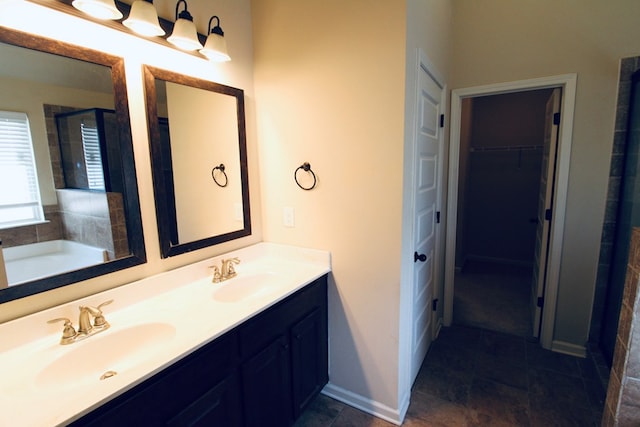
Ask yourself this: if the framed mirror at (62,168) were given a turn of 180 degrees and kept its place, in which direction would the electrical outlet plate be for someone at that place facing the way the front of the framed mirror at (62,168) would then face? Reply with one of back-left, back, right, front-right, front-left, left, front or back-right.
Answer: back-right

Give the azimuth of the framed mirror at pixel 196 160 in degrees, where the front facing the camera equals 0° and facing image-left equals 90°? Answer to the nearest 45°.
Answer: approximately 315°

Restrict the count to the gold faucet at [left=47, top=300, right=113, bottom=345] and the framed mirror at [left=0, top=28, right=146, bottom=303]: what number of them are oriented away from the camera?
0

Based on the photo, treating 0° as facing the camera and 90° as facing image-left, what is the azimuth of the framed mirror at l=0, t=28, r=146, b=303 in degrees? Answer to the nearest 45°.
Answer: approximately 315°

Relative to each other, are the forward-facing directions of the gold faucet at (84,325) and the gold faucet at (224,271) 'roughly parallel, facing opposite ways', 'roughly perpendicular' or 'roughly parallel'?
roughly parallel

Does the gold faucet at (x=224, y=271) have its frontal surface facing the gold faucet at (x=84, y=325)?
no

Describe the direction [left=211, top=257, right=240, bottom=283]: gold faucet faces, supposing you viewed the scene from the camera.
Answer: facing the viewer and to the right of the viewer

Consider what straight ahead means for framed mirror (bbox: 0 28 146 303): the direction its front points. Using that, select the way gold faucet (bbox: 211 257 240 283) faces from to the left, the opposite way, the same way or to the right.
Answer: the same way

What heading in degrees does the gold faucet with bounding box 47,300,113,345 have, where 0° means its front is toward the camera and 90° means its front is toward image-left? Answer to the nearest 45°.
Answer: approximately 315°

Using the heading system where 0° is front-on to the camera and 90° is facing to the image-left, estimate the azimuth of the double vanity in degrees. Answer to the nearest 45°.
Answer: approximately 315°

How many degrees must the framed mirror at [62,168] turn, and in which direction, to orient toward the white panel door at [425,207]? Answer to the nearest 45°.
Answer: approximately 45° to its left
